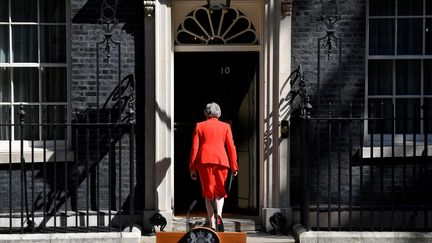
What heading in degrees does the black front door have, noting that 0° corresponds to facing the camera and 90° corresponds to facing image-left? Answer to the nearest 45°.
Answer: approximately 0°

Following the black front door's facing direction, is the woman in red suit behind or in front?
in front

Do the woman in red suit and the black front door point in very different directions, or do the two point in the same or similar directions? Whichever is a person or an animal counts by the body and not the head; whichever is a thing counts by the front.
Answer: very different directions

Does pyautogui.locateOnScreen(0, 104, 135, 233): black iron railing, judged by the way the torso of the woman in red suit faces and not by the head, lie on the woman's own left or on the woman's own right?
on the woman's own left

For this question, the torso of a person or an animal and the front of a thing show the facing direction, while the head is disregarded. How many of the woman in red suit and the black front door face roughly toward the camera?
1

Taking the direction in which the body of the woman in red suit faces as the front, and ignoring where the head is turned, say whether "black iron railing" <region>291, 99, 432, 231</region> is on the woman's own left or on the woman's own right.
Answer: on the woman's own right

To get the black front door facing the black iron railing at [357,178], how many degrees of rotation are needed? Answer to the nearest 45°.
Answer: approximately 90° to its left

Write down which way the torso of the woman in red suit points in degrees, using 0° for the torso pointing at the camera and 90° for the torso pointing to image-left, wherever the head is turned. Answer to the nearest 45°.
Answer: approximately 180°
